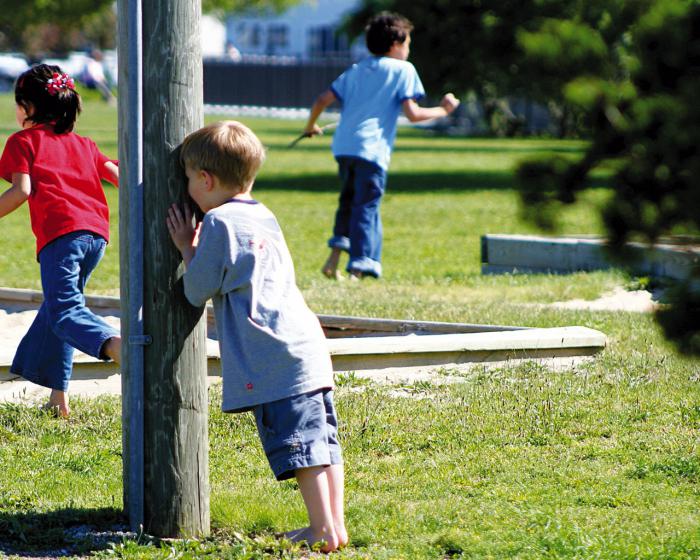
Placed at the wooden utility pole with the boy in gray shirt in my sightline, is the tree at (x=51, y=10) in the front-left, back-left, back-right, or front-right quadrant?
back-left

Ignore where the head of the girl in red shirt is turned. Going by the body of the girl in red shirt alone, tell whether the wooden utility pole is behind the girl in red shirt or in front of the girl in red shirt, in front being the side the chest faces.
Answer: behind

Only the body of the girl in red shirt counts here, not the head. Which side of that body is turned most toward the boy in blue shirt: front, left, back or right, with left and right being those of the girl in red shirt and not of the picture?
right

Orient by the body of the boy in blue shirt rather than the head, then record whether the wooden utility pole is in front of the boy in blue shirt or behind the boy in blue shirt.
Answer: behind

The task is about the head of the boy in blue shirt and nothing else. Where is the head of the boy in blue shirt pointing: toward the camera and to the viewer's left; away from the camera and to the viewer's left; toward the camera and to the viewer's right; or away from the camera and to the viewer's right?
away from the camera and to the viewer's right

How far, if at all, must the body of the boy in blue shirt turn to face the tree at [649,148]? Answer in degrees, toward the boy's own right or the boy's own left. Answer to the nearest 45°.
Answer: approximately 135° to the boy's own right

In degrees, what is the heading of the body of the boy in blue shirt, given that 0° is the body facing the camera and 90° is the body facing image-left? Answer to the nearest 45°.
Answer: approximately 225°

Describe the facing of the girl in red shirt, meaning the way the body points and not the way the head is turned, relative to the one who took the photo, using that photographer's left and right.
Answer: facing away from the viewer and to the left of the viewer

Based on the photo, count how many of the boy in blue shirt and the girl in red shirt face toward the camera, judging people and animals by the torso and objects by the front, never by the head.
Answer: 0

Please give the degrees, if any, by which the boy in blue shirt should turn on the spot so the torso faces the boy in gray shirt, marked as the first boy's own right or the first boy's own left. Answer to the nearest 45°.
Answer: approximately 135° to the first boy's own right

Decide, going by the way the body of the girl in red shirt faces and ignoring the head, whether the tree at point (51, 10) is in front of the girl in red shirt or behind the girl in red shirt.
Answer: in front

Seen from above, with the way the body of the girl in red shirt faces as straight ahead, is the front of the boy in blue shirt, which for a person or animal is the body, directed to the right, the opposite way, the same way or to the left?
to the right

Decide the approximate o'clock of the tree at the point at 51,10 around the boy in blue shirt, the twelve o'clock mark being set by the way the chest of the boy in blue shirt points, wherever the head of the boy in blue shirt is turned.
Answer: The tree is roughly at 10 o'clock from the boy in blue shirt.

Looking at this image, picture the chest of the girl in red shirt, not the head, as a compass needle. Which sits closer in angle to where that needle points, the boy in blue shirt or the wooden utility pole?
the boy in blue shirt
